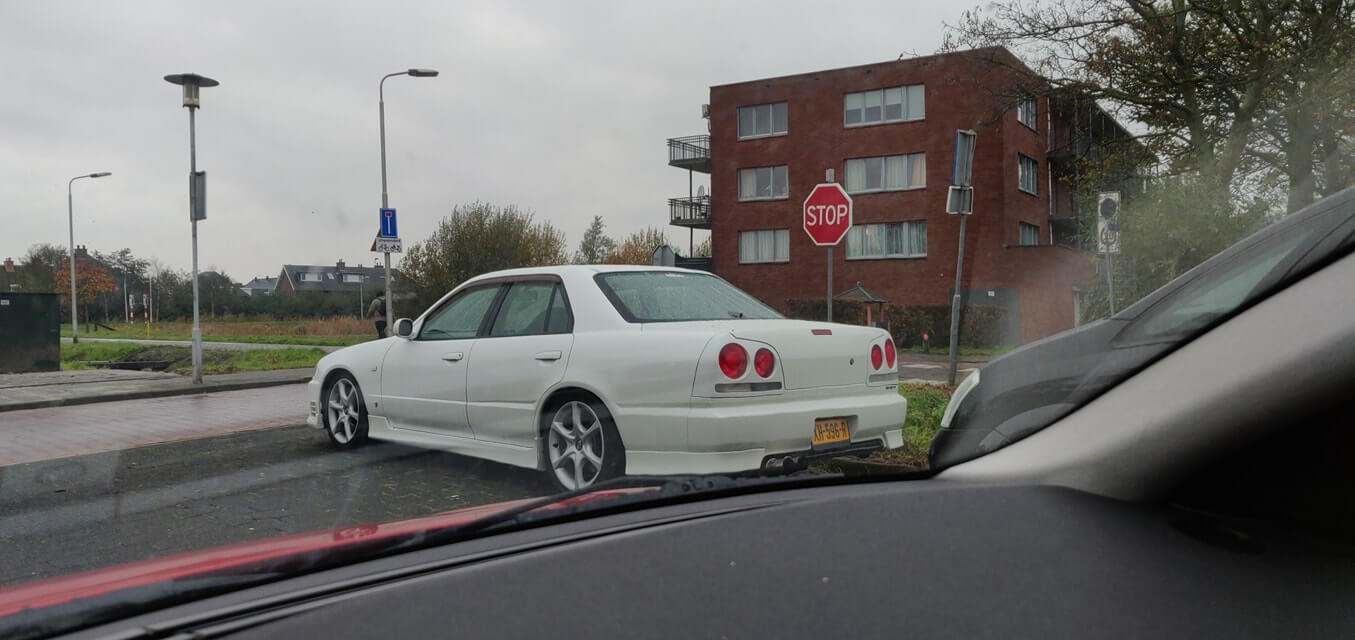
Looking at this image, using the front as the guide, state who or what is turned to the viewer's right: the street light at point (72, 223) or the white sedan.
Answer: the street light

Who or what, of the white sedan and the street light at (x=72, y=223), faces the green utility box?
the white sedan

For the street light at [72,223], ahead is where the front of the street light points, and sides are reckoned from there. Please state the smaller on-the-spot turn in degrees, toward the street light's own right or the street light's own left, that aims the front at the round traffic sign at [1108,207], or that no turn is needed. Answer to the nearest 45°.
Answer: approximately 45° to the street light's own right

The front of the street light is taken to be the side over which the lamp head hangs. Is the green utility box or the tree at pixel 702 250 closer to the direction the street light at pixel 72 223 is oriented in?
the tree

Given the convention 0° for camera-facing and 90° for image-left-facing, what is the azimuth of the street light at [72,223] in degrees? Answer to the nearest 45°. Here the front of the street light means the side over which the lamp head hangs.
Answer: approximately 270°

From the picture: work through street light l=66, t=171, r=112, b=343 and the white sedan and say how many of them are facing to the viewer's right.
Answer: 1

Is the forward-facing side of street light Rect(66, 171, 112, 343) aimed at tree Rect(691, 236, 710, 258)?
yes

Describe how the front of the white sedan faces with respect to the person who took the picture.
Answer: facing away from the viewer and to the left of the viewer

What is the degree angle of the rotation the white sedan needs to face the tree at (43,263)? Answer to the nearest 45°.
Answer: approximately 45° to its left
